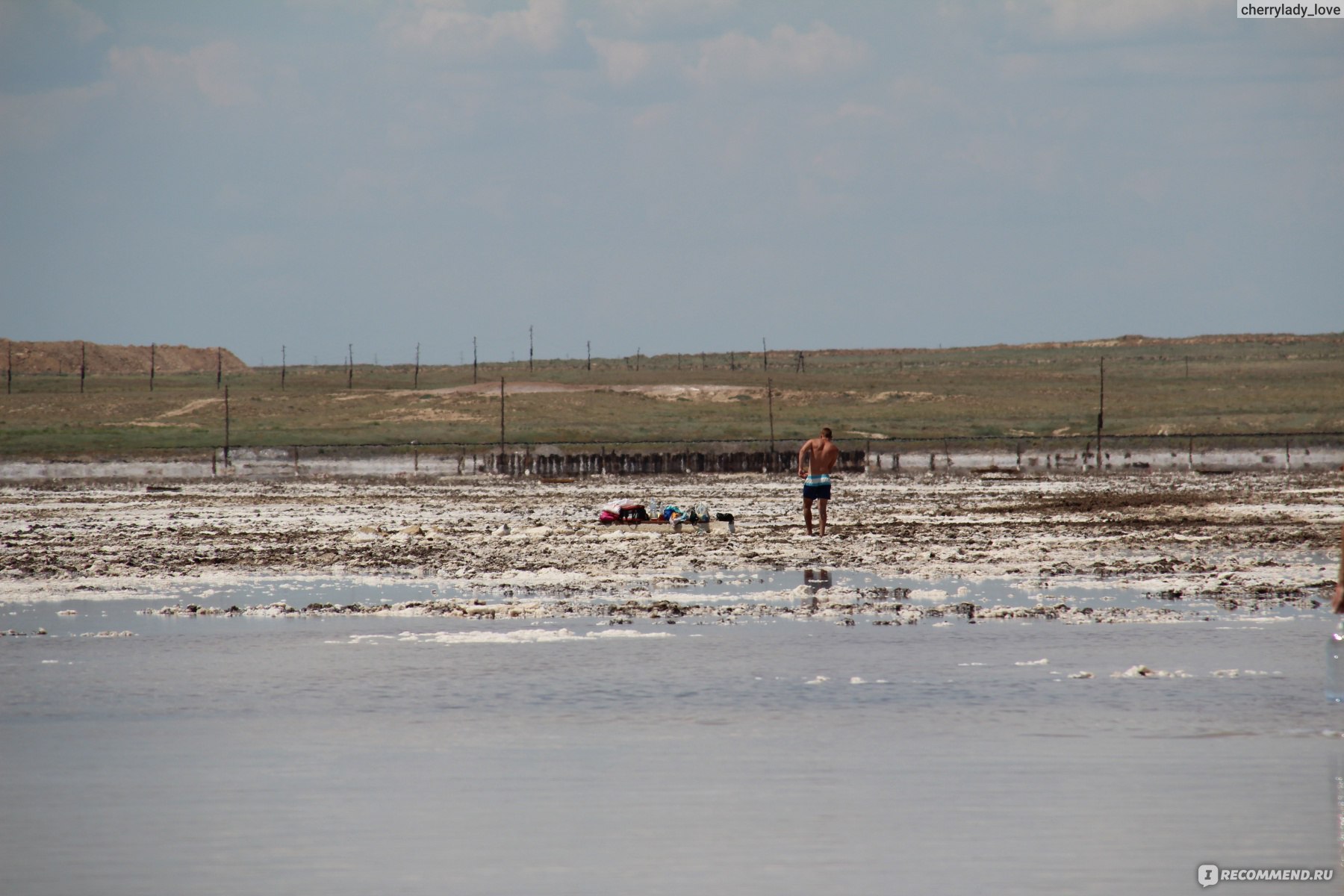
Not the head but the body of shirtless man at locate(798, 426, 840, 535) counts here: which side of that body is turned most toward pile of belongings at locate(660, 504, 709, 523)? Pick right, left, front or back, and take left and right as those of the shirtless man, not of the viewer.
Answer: left

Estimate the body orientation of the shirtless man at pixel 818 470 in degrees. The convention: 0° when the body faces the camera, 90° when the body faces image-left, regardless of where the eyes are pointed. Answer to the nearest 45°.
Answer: approximately 180°
